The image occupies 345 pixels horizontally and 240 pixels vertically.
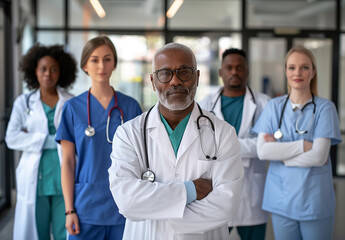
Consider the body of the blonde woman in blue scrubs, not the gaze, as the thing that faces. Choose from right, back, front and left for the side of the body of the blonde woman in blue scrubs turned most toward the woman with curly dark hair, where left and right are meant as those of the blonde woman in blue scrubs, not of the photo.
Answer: right

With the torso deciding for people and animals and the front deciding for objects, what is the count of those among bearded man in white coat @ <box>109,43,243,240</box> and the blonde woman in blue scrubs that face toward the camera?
2

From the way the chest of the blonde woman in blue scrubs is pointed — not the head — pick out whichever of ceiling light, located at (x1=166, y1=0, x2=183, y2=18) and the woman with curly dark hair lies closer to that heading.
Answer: the woman with curly dark hair

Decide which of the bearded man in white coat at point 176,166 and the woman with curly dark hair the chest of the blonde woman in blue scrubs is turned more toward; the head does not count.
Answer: the bearded man in white coat

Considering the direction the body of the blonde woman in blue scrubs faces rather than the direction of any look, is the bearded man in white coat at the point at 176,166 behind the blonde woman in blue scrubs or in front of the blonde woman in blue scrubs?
in front

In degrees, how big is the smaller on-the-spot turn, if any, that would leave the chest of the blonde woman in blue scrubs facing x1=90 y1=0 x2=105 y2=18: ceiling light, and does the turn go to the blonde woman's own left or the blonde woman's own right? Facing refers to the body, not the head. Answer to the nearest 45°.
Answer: approximately 135° to the blonde woman's own right

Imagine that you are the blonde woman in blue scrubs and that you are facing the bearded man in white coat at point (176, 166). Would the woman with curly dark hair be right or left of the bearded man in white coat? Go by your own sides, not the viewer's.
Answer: right

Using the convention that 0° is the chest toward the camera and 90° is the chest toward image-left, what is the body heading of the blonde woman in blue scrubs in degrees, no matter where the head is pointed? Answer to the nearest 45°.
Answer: approximately 0°

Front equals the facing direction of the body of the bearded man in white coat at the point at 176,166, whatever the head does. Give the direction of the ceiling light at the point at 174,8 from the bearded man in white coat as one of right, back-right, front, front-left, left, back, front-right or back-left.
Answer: back

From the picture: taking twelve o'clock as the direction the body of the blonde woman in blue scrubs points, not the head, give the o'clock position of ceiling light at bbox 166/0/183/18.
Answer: The ceiling light is roughly at 5 o'clock from the blonde woman in blue scrubs.

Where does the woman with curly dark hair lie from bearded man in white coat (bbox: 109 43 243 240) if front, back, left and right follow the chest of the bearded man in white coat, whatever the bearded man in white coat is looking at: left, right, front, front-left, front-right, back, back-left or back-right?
back-right

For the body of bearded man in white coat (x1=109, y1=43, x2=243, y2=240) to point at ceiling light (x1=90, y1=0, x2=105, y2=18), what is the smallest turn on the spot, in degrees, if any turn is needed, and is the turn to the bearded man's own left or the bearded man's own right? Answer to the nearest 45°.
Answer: approximately 180°

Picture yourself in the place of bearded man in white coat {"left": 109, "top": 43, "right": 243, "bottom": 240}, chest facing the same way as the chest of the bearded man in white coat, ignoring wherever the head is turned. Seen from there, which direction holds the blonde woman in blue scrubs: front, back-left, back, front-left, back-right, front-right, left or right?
back-left
